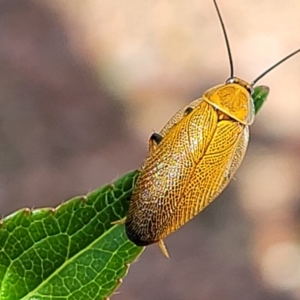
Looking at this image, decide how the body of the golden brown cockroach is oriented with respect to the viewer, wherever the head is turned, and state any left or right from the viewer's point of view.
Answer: facing away from the viewer and to the right of the viewer
